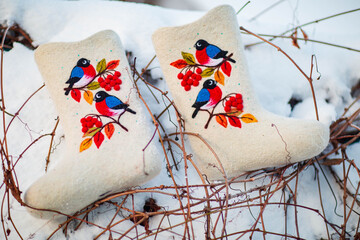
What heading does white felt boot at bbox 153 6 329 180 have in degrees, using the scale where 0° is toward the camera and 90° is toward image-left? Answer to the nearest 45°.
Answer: approximately 270°
